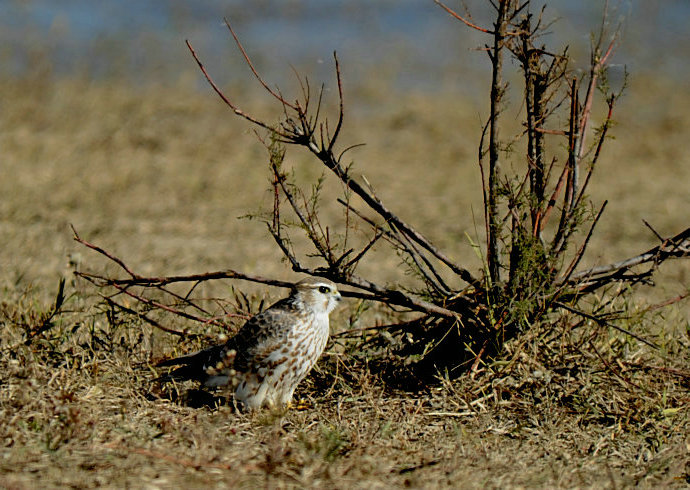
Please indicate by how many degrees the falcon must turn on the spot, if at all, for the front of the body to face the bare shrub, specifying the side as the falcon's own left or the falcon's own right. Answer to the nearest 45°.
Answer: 0° — it already faces it

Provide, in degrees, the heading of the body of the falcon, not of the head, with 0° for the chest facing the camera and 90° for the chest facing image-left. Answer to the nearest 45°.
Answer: approximately 270°
